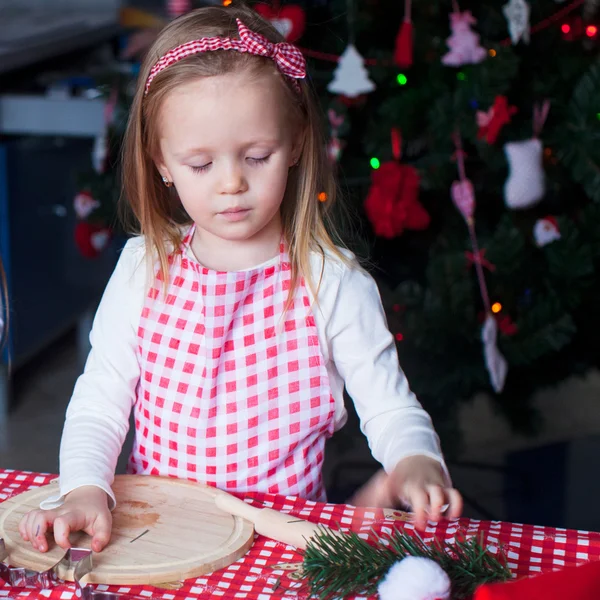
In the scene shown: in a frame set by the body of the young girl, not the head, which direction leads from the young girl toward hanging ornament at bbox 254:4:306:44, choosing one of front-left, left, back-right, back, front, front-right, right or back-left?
back

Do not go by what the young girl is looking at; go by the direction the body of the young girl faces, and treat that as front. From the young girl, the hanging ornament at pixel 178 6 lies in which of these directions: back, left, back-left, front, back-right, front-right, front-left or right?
back

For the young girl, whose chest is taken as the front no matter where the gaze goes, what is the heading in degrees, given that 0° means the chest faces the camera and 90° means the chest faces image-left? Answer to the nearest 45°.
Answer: approximately 0°

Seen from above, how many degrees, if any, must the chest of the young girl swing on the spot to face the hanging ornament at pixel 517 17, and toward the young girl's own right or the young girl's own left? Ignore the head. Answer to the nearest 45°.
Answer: approximately 135° to the young girl's own left

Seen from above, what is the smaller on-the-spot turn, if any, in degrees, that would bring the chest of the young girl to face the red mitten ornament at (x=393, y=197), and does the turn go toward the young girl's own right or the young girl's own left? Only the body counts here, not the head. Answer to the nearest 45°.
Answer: approximately 180°

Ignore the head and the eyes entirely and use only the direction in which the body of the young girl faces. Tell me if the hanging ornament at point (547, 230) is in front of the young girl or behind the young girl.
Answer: behind

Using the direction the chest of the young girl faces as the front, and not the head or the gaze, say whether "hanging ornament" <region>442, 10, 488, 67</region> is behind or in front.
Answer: behind
